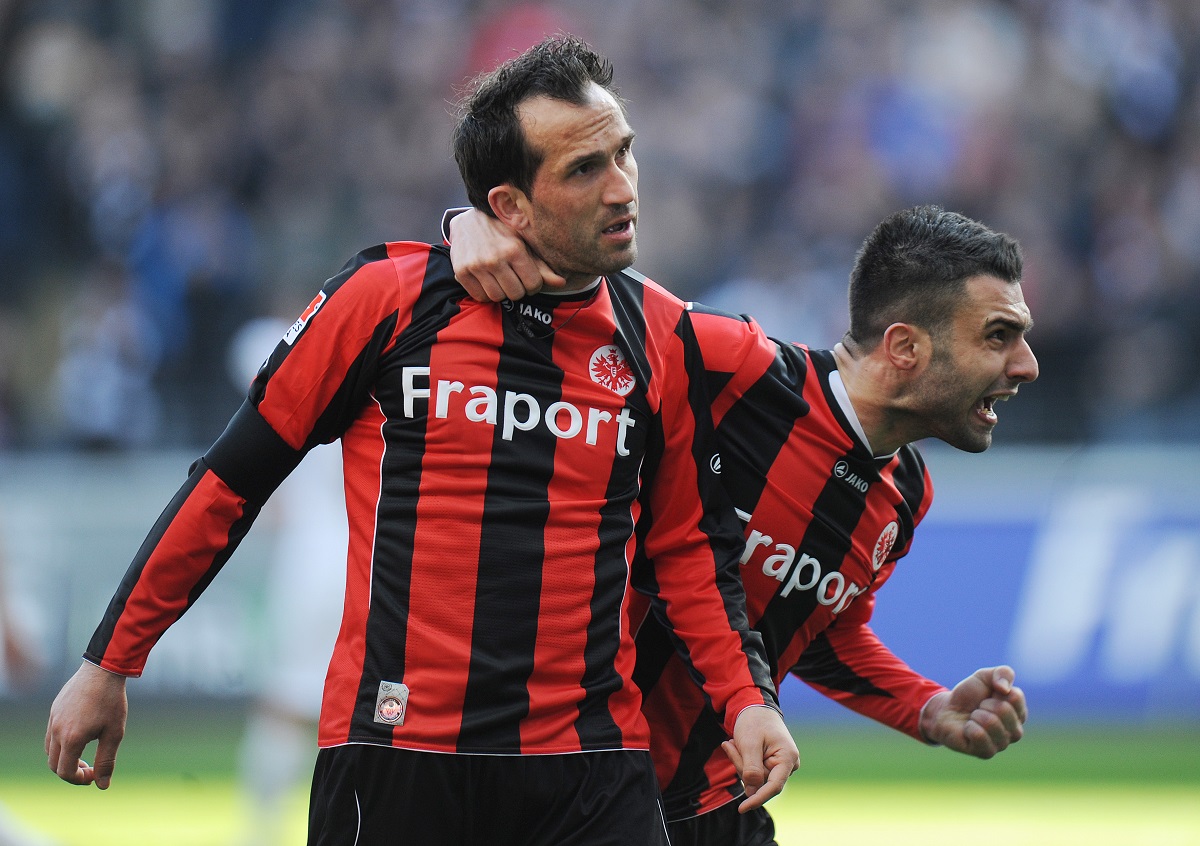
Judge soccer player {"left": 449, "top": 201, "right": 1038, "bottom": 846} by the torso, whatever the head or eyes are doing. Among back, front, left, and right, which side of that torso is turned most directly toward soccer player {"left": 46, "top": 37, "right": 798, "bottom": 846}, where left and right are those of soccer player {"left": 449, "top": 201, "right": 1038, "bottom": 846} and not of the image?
right

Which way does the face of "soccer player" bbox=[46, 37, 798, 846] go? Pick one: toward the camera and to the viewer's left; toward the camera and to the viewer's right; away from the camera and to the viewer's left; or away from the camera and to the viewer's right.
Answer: toward the camera and to the viewer's right

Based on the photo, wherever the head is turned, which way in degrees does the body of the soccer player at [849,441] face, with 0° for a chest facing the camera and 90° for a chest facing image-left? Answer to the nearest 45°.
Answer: approximately 315°

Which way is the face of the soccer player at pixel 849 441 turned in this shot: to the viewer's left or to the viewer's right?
to the viewer's right
